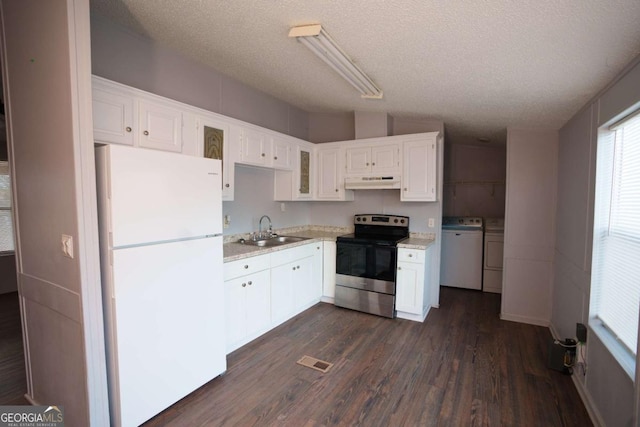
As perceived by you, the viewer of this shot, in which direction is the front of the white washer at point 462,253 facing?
facing the viewer

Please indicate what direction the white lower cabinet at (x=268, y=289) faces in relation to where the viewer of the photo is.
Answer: facing the viewer and to the right of the viewer

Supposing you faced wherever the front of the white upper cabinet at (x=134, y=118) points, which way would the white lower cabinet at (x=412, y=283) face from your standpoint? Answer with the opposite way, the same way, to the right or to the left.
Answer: to the right

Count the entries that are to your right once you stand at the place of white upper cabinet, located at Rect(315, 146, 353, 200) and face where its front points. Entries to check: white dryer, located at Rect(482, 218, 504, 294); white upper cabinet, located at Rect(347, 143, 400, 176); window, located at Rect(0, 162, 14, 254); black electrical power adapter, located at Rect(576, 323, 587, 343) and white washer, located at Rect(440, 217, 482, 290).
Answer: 1

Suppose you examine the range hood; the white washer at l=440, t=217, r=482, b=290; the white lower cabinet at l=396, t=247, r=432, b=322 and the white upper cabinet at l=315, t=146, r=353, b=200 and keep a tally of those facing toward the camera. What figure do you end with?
4

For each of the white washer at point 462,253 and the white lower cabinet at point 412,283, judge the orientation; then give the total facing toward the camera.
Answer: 2

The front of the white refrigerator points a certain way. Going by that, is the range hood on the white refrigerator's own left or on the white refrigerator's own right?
on the white refrigerator's own left

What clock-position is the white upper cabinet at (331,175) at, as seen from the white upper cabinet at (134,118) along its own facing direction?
the white upper cabinet at (331,175) is roughly at 10 o'clock from the white upper cabinet at (134,118).

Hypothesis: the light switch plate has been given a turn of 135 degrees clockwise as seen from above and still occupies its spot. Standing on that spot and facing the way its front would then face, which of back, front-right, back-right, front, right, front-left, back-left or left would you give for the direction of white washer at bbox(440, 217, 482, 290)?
right

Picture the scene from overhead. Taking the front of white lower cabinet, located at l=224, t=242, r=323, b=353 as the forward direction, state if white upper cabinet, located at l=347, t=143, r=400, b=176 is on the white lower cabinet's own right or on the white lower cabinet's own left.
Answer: on the white lower cabinet's own left

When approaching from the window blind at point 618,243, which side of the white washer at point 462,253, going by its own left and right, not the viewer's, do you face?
front

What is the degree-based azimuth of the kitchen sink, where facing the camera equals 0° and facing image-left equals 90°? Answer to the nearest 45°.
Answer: approximately 315°

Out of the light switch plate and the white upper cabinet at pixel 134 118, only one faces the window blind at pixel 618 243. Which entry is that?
the white upper cabinet

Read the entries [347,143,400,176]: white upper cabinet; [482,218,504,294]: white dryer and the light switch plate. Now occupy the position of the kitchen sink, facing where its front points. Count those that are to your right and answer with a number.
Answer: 1

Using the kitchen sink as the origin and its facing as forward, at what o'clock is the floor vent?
The floor vent is roughly at 1 o'clock from the kitchen sink.

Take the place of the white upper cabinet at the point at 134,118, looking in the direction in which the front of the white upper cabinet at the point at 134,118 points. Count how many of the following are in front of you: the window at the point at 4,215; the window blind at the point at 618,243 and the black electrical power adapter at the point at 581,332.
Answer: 2
